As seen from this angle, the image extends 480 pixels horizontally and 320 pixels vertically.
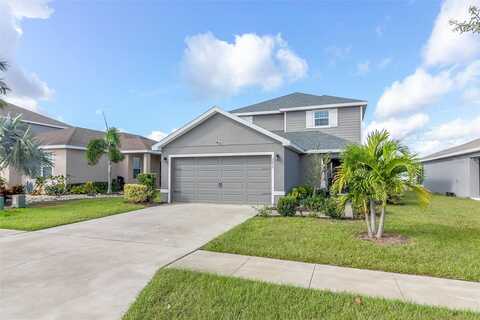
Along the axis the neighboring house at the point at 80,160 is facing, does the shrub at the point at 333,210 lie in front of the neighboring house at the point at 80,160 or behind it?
in front

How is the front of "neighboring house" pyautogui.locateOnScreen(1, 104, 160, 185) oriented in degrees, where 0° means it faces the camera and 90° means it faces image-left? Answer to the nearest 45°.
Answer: approximately 315°

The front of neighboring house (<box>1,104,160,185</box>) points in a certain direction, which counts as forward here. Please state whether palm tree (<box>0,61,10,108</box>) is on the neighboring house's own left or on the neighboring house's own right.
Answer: on the neighboring house's own right

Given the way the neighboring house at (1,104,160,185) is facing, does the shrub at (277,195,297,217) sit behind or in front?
in front

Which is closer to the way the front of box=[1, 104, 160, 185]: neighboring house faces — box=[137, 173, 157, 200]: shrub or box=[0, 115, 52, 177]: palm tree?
the shrub
